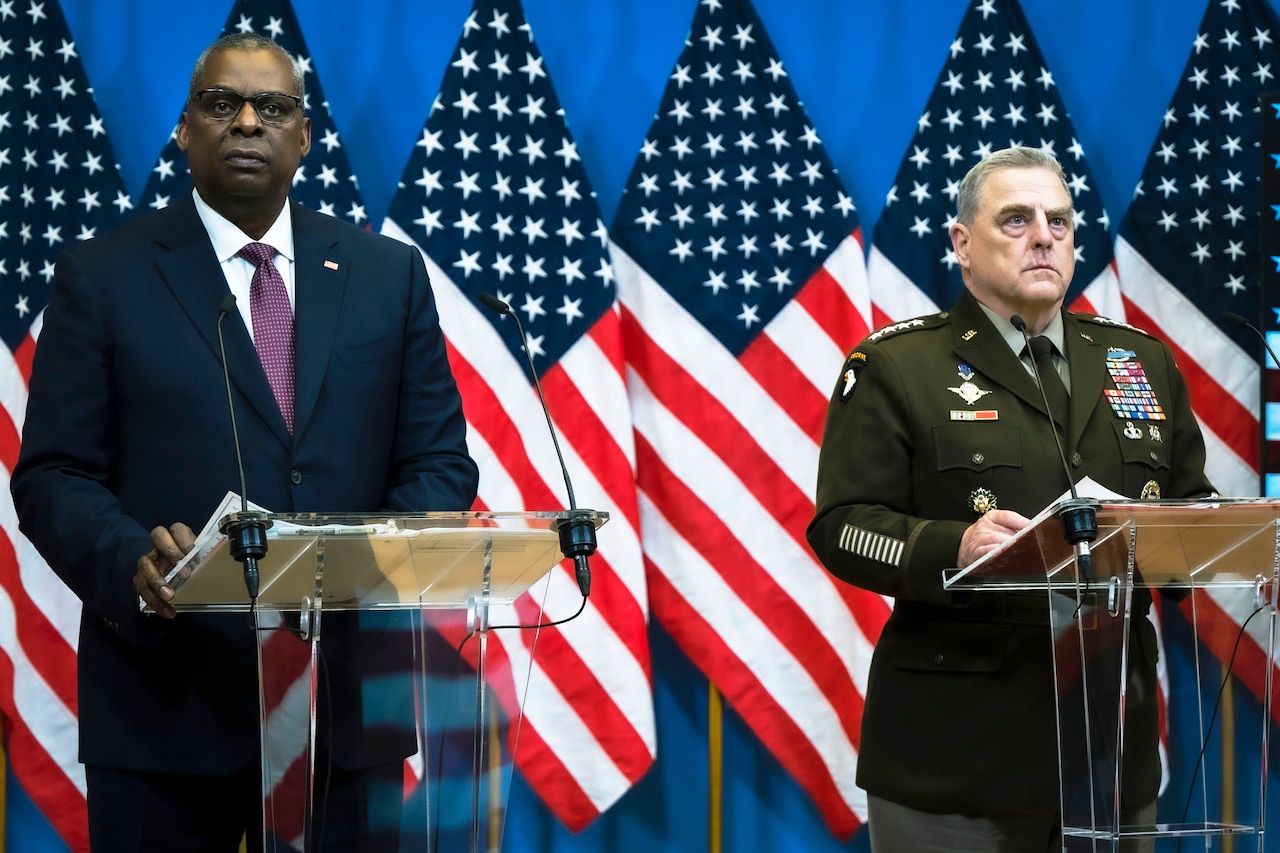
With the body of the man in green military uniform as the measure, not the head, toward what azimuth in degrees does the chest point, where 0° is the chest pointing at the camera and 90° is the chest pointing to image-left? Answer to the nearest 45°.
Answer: approximately 315°

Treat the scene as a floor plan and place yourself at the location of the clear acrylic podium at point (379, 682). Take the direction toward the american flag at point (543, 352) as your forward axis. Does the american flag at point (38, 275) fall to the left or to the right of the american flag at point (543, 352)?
left

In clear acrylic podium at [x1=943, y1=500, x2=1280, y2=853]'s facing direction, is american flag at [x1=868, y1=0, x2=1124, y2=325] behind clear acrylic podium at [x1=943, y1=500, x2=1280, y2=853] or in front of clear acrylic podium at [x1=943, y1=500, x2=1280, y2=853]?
behind

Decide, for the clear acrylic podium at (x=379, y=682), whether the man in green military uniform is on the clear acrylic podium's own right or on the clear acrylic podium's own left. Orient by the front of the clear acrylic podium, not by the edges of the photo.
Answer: on the clear acrylic podium's own left

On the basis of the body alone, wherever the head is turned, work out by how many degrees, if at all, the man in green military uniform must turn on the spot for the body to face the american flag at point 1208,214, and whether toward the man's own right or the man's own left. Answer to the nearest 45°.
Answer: approximately 135° to the man's own left

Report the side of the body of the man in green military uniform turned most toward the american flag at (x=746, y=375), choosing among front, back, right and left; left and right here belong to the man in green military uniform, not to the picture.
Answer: back

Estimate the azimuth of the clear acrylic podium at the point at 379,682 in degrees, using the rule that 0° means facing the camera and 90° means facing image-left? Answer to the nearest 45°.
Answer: approximately 315°
